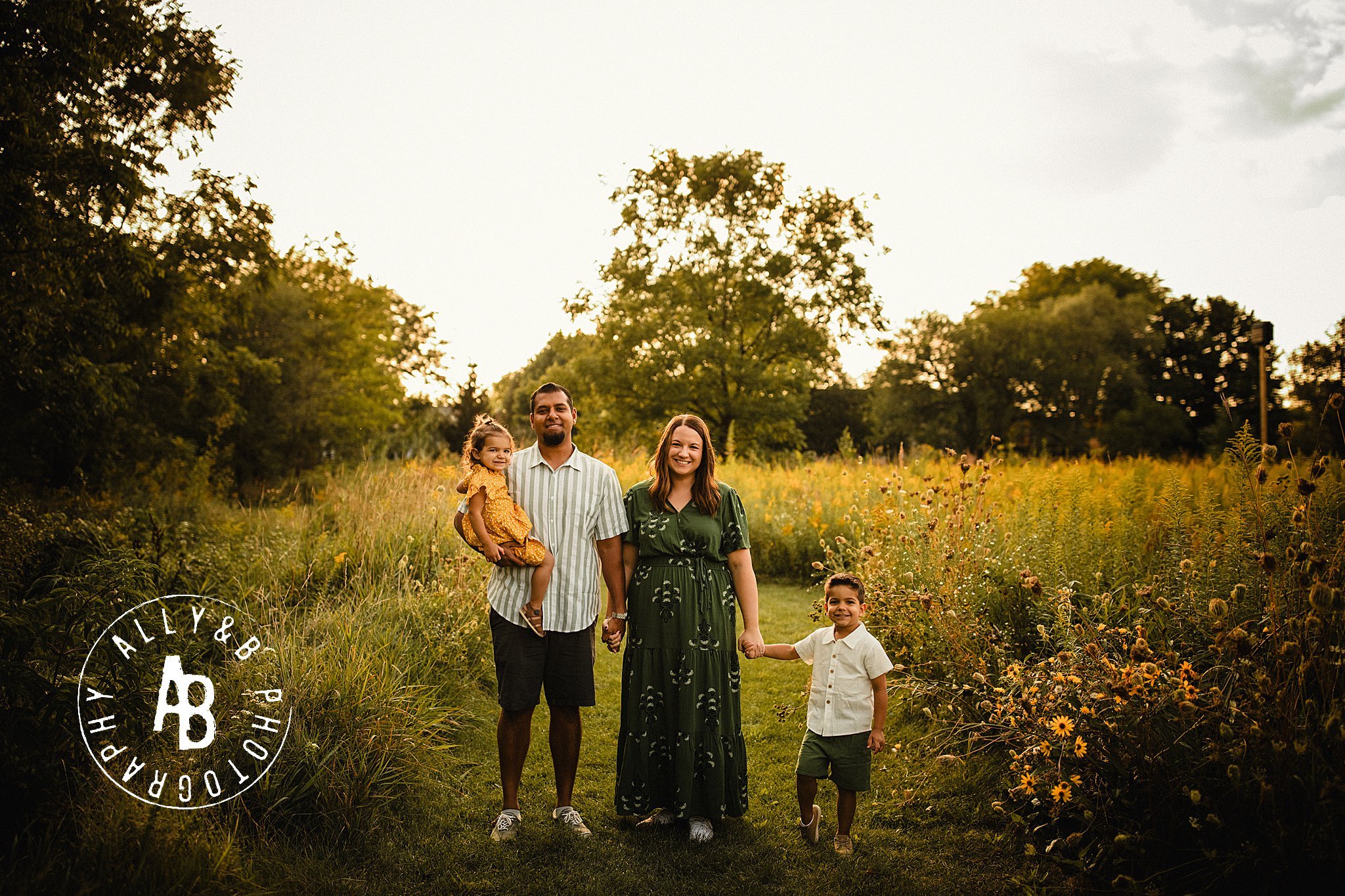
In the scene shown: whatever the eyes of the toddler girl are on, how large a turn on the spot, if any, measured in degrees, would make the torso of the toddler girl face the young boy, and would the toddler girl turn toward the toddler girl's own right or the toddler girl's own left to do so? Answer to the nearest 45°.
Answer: approximately 45° to the toddler girl's own left

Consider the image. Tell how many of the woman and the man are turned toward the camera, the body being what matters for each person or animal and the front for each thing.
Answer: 2

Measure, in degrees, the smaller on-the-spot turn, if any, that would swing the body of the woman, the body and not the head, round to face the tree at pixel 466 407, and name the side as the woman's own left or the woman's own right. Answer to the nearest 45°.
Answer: approximately 180°

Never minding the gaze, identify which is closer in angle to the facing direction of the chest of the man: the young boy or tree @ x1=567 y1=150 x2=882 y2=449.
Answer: the young boy

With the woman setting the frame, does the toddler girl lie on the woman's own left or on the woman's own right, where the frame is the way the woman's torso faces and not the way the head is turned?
on the woman's own right

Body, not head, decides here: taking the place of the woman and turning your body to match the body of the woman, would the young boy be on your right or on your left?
on your left

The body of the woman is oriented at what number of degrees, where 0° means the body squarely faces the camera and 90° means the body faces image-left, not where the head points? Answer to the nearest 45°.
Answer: approximately 0°

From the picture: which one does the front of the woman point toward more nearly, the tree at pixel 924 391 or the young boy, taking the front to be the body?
the young boy

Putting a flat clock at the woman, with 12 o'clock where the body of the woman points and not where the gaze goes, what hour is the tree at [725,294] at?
The tree is roughly at 6 o'clock from the woman.
